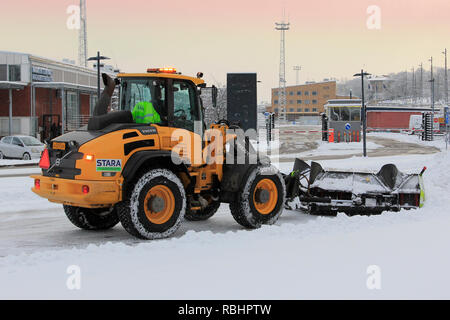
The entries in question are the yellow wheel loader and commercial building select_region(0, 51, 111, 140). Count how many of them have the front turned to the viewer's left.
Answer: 0

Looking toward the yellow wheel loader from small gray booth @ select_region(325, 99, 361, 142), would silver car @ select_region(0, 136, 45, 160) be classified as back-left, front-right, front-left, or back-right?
front-right

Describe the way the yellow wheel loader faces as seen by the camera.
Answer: facing away from the viewer and to the right of the viewer

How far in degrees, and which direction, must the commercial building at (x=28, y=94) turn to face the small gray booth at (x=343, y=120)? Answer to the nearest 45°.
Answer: approximately 45° to its left

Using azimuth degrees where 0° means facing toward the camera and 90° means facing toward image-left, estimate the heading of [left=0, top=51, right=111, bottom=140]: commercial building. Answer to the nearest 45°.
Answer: approximately 315°

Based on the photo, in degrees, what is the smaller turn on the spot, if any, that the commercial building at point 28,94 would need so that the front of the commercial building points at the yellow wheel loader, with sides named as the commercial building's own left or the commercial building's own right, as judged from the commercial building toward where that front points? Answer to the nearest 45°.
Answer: approximately 45° to the commercial building's own right

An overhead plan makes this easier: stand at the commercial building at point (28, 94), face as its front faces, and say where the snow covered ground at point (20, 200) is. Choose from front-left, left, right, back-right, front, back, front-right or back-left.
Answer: front-right

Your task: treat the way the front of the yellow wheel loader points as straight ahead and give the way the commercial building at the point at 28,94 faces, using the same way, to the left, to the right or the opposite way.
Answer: to the right
